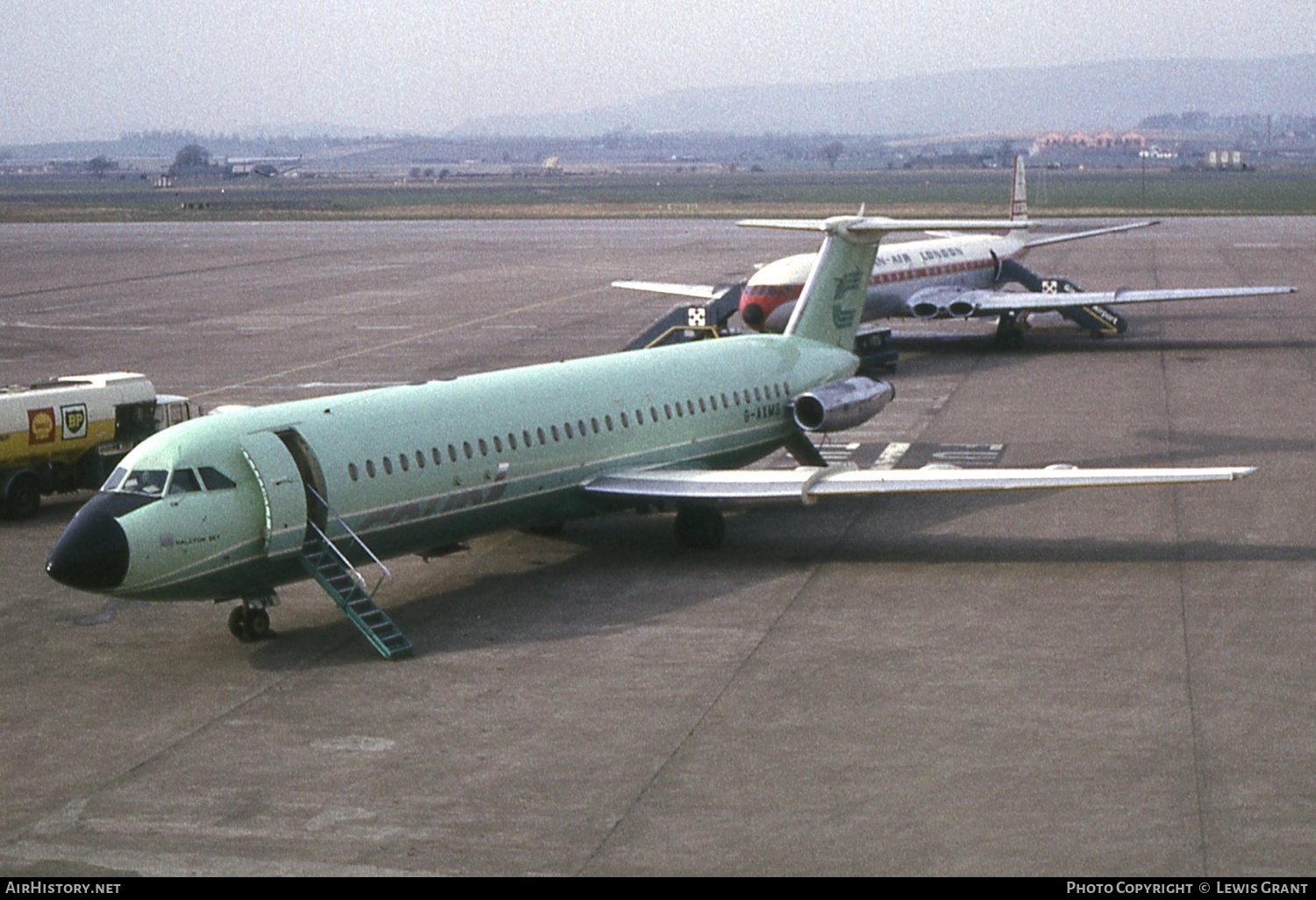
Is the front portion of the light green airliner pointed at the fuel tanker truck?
no

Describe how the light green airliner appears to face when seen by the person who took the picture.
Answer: facing the viewer and to the left of the viewer
